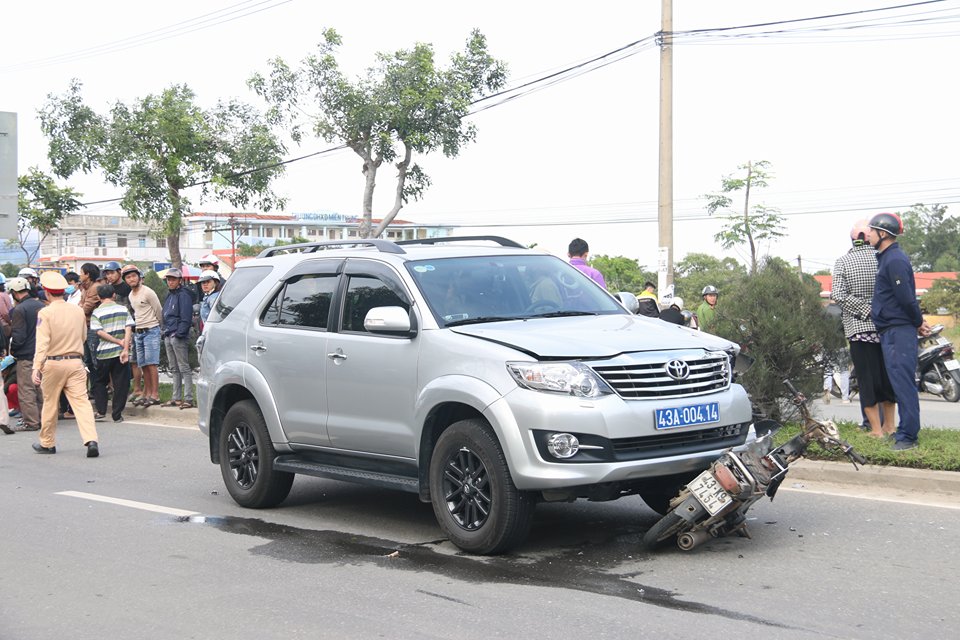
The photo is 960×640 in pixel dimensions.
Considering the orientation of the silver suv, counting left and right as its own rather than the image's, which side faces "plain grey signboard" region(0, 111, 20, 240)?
back

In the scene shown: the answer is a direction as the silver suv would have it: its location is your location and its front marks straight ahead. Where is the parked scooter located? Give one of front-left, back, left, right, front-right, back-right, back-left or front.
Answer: left

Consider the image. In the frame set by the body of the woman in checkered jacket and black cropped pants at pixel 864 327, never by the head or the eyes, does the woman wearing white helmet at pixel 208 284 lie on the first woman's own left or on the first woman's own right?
on the first woman's own left

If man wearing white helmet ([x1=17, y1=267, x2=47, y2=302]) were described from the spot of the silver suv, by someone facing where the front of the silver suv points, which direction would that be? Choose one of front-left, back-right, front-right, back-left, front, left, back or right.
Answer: back

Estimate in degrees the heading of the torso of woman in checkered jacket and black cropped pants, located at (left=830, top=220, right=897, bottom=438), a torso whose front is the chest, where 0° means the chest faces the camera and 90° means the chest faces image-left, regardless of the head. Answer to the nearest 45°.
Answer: approximately 180°

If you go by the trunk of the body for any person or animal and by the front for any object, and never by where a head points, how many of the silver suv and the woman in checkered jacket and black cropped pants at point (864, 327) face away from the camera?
1

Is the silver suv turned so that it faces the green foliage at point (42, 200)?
no

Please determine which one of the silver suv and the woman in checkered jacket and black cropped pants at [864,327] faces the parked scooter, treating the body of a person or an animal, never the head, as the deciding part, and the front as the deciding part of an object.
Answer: the woman in checkered jacket and black cropped pants

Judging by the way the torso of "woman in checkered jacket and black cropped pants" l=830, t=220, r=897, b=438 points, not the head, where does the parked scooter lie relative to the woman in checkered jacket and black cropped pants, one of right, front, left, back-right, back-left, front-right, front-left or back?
front

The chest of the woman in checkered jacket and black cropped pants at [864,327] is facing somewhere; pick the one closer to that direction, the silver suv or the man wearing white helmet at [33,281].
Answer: the man wearing white helmet

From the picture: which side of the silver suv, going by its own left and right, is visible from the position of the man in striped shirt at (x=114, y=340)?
back

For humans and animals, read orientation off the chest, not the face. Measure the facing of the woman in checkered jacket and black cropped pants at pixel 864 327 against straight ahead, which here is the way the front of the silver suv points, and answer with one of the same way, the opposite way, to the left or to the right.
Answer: to the left

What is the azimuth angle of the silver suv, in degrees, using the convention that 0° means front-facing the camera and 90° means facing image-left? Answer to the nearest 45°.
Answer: approximately 315°

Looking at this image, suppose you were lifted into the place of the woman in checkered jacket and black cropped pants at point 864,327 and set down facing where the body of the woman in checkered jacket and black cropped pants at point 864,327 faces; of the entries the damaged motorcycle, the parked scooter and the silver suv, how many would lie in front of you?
1

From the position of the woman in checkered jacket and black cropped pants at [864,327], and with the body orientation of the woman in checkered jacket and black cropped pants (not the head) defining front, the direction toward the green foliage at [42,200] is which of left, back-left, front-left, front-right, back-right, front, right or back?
front-left
